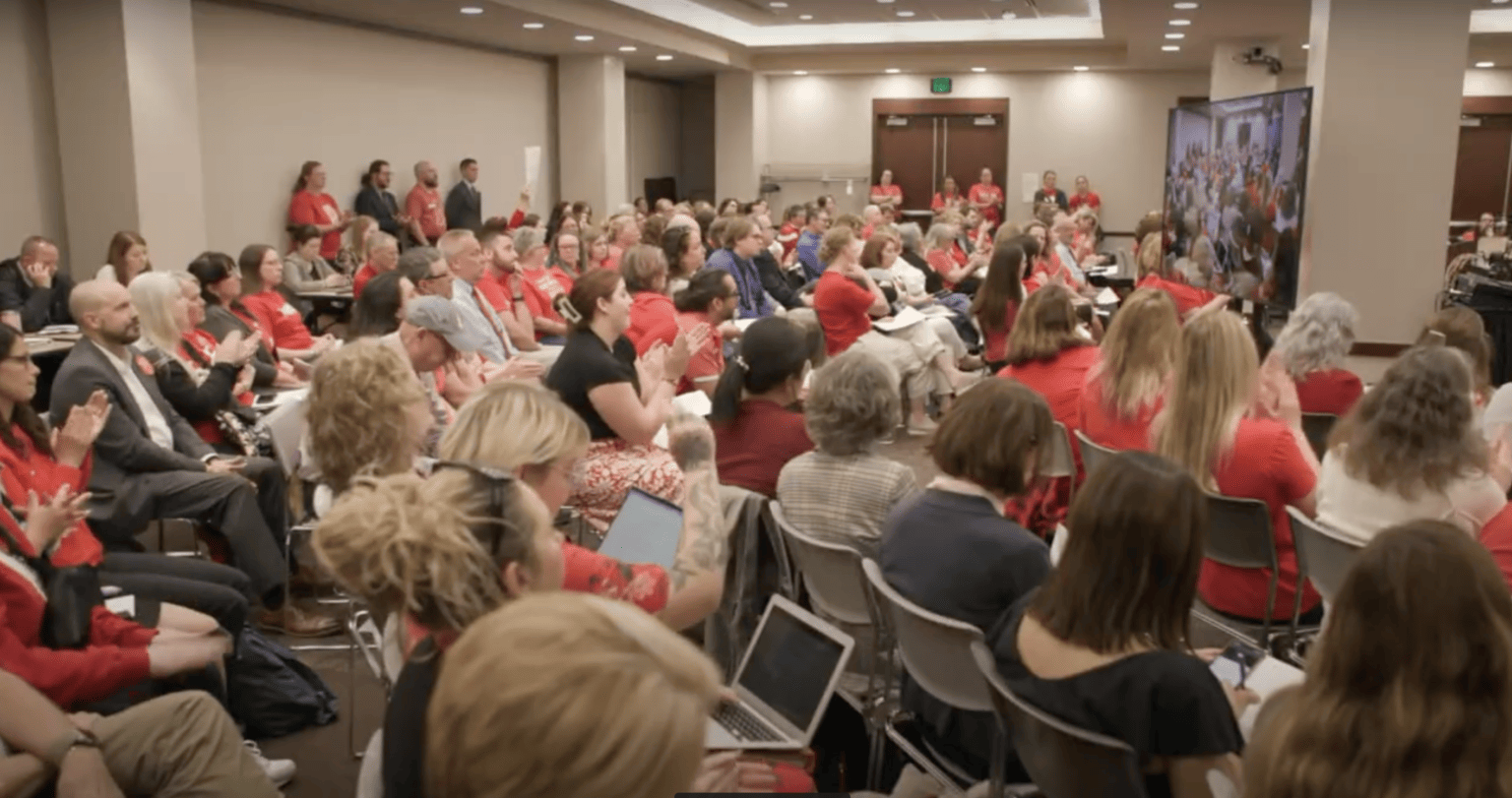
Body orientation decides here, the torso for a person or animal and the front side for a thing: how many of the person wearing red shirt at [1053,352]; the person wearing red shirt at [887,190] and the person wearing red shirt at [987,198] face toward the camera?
2

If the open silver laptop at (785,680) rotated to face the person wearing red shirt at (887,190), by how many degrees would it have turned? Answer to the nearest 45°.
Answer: approximately 135° to its right

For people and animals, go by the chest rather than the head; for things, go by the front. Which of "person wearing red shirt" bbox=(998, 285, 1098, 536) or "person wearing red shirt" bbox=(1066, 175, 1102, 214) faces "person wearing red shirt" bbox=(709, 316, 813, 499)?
"person wearing red shirt" bbox=(1066, 175, 1102, 214)

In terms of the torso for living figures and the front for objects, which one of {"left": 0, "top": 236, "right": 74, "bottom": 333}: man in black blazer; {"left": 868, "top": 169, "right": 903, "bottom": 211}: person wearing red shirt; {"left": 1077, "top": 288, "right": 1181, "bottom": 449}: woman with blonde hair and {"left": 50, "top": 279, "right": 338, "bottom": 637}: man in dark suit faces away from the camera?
the woman with blonde hair

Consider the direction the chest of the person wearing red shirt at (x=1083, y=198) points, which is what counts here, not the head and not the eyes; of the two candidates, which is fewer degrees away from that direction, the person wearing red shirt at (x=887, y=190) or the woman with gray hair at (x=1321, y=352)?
the woman with gray hair

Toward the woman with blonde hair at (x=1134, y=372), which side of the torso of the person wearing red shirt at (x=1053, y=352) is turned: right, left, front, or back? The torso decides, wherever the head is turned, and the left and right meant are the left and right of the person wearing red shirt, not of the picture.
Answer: right

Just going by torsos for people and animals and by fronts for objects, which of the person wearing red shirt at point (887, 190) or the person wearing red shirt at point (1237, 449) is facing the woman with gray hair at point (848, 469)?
the person wearing red shirt at point (887, 190)

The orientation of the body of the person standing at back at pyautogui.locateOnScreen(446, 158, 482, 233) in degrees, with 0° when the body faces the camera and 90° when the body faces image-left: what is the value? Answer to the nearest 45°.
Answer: approximately 315°

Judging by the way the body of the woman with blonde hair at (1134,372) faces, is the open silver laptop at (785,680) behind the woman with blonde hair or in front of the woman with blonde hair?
behind

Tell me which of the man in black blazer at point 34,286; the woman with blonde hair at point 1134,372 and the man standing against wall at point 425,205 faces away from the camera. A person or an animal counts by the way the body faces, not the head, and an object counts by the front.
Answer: the woman with blonde hair

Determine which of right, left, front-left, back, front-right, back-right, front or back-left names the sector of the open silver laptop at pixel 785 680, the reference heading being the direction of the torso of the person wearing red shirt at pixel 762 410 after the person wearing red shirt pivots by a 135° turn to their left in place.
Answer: left

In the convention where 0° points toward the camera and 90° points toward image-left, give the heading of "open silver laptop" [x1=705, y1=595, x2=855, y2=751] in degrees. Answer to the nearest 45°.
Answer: approximately 45°
